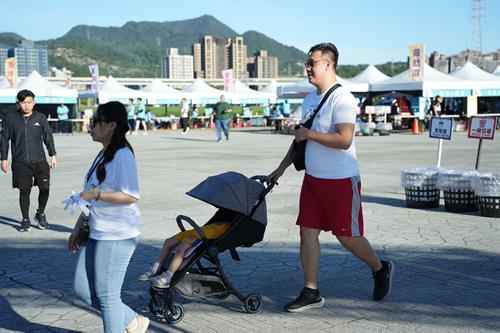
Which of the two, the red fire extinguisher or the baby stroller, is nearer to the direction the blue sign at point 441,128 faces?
the baby stroller

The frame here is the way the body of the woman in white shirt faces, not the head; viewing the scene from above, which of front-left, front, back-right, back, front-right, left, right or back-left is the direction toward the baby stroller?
back-right

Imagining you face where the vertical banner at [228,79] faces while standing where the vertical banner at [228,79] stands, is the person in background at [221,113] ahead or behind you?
ahead

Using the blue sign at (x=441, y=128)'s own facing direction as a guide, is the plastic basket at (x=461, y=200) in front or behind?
in front

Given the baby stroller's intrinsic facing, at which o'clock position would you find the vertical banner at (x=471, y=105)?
The vertical banner is roughly at 4 o'clock from the baby stroller.

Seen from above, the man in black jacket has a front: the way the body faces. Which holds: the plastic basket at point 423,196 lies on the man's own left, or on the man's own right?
on the man's own left

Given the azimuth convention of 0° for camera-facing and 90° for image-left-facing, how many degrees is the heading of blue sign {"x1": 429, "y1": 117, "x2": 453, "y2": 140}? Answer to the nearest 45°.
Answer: approximately 0°

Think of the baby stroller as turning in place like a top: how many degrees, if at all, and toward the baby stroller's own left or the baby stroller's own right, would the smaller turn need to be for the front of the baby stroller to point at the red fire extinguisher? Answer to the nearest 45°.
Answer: approximately 90° to the baby stroller's own right

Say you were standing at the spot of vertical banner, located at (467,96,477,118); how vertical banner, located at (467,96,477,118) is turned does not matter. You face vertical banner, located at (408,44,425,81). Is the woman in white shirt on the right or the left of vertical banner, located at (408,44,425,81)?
left

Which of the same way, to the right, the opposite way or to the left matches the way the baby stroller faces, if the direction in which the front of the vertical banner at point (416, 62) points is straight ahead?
to the right

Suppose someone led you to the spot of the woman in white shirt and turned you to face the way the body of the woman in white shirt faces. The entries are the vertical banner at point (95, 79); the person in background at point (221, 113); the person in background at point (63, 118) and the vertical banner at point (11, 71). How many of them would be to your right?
4

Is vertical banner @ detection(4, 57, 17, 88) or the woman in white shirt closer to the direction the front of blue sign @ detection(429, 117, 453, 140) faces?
the woman in white shirt

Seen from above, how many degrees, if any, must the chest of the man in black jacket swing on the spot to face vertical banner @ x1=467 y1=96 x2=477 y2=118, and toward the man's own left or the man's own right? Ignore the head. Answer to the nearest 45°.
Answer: approximately 135° to the man's own left
